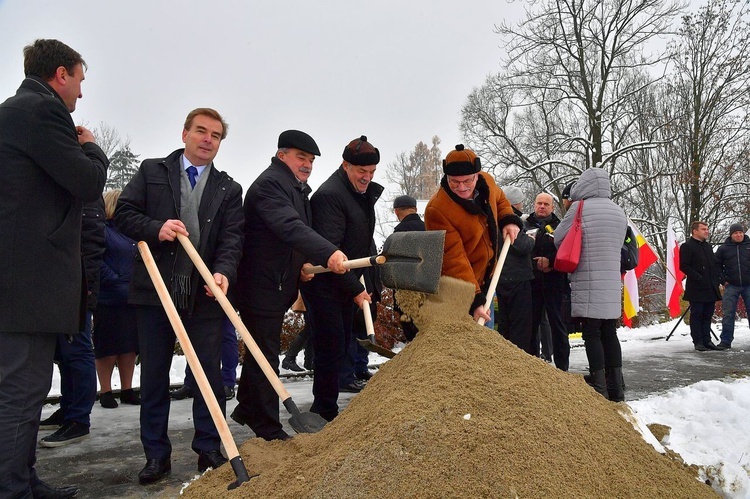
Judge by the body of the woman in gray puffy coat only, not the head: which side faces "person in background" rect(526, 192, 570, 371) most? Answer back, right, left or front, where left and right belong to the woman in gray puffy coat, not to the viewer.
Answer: front

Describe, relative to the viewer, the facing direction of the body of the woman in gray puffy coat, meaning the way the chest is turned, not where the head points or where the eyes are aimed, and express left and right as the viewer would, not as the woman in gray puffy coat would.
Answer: facing away from the viewer and to the left of the viewer

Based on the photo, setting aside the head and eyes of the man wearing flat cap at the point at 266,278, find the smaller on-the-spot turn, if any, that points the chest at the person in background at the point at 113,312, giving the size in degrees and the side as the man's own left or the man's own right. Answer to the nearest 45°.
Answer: approximately 180°

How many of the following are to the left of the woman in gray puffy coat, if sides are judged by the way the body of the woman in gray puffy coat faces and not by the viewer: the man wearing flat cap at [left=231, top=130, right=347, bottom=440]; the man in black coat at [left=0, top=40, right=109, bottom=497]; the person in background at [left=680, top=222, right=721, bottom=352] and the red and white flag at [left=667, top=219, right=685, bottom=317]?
2

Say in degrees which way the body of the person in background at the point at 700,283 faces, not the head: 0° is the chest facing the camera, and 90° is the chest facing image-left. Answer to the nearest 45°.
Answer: approximately 315°

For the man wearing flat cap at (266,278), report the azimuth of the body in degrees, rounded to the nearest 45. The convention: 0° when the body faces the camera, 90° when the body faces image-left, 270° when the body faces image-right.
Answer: approximately 315°

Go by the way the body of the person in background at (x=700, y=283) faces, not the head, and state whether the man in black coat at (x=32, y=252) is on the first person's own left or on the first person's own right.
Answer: on the first person's own right

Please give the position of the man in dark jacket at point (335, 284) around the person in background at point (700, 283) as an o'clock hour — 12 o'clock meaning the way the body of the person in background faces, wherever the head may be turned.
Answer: The man in dark jacket is roughly at 2 o'clock from the person in background.

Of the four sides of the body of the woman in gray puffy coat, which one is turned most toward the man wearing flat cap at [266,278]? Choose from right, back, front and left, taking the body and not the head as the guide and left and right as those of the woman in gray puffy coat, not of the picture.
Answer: left
